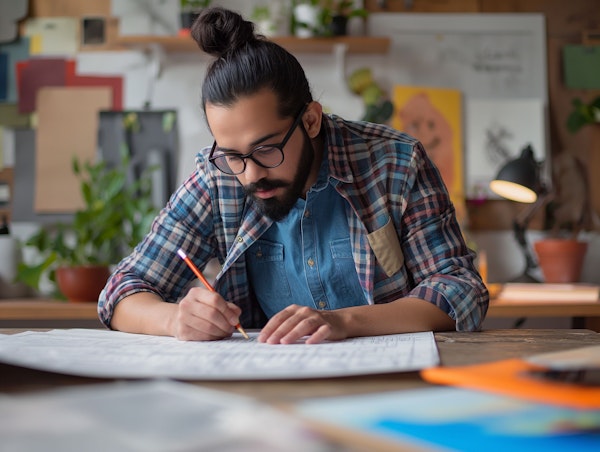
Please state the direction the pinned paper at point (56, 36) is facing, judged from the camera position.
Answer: facing the viewer

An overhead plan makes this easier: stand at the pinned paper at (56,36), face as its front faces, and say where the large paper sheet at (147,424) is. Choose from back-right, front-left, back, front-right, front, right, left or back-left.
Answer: front

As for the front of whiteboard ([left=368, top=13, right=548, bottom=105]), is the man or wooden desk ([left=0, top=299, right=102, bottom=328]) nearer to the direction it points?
the man

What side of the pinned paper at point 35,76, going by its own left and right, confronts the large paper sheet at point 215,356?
front

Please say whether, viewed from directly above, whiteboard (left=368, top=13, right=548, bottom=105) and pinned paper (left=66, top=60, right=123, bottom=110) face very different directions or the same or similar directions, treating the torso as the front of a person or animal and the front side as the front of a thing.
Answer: same or similar directions

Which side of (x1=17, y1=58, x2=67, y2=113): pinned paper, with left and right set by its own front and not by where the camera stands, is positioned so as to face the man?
front

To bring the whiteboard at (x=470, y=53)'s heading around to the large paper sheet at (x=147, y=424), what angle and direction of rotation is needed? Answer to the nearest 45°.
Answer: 0° — it already faces it

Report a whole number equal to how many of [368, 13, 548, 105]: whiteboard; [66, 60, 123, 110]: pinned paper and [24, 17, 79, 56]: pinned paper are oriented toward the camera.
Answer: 3

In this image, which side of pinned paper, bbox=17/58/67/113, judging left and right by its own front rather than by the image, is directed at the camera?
front

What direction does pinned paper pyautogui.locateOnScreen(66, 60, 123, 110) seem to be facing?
toward the camera

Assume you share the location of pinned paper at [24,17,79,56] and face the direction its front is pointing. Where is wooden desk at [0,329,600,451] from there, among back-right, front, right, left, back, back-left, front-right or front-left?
front

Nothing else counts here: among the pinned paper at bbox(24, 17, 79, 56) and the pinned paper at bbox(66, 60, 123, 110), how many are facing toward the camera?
2

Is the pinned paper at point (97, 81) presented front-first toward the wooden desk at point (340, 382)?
yes

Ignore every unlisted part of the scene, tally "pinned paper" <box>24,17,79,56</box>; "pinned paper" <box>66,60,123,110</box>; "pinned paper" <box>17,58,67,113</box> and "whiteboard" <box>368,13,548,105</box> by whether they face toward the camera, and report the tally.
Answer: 4

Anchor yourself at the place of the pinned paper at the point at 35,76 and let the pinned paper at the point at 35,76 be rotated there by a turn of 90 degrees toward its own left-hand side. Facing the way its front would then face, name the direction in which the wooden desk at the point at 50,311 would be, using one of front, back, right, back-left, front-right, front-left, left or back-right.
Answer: right

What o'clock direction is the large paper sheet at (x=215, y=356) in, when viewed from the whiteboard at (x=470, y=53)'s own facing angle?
The large paper sheet is roughly at 12 o'clock from the whiteboard.

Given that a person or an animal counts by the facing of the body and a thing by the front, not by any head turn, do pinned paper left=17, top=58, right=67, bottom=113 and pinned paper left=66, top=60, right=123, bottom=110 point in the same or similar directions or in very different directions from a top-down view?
same or similar directions
